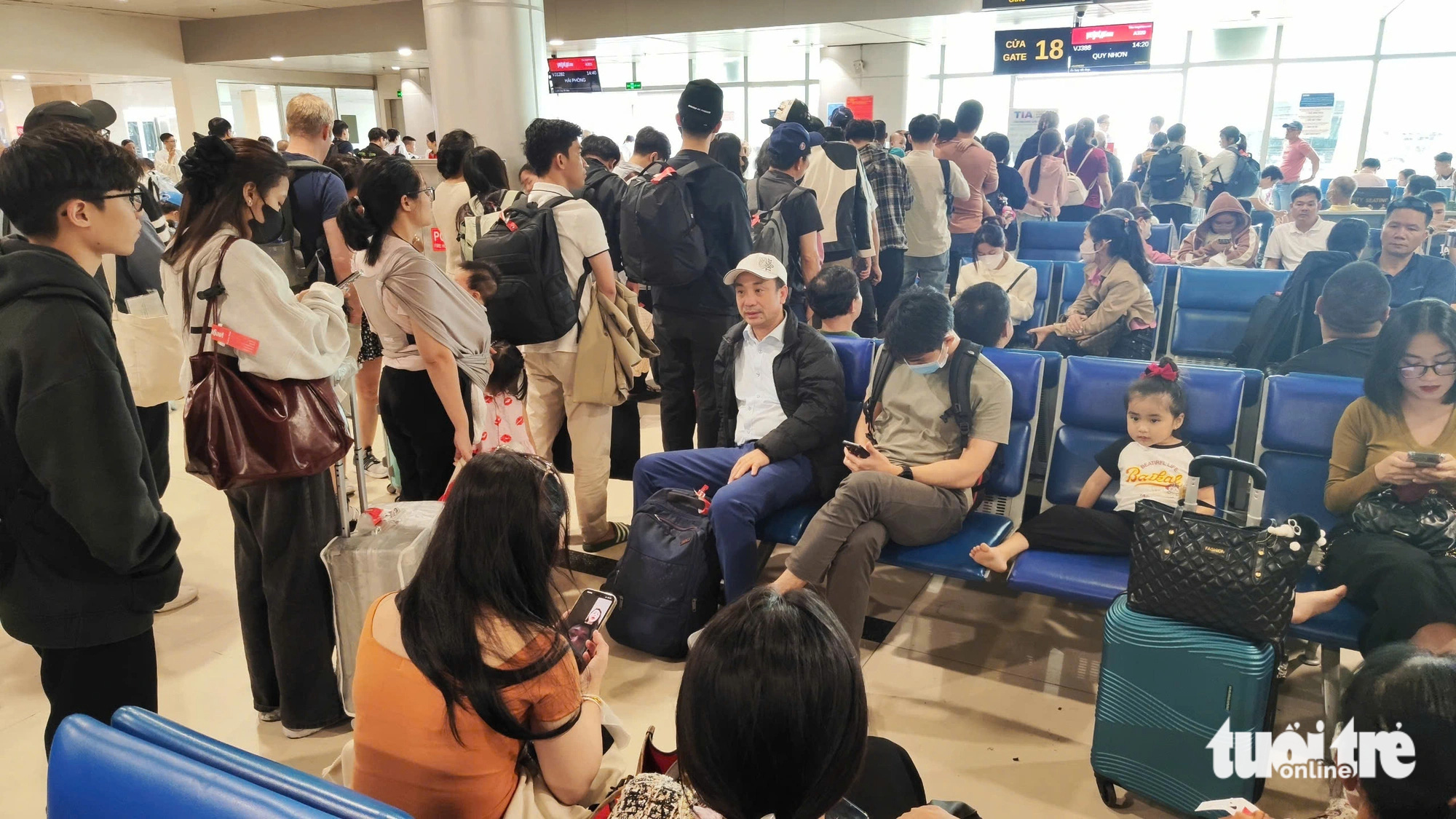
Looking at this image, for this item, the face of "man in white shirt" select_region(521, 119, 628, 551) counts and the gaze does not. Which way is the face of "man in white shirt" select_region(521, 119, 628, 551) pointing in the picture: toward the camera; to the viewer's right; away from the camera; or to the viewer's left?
to the viewer's right

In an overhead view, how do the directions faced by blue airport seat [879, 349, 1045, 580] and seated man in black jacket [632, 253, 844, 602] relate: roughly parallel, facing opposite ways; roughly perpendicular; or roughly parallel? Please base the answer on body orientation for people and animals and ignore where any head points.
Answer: roughly parallel

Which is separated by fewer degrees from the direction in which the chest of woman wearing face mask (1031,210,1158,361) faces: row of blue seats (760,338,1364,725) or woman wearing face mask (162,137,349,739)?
the woman wearing face mask

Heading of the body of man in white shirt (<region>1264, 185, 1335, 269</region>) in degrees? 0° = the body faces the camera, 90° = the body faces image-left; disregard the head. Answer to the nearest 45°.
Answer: approximately 0°

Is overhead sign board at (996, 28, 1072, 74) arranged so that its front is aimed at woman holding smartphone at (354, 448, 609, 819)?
yes

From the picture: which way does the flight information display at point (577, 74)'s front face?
toward the camera

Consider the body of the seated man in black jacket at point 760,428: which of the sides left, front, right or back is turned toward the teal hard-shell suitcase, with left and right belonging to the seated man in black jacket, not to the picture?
left

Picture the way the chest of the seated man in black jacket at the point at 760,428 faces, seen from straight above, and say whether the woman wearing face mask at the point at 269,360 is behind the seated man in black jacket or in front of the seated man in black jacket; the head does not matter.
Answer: in front

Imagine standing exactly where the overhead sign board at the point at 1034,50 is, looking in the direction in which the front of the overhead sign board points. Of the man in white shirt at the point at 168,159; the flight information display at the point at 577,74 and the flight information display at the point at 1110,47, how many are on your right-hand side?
2

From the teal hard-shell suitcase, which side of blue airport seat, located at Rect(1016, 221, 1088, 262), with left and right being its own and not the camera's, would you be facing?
front

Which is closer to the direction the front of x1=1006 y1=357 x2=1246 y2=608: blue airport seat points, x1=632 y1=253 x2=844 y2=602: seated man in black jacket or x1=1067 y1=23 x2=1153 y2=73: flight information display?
the seated man in black jacket

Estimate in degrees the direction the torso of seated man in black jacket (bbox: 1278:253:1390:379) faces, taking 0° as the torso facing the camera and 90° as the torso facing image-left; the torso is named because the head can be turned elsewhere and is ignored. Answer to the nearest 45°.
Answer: approximately 180°

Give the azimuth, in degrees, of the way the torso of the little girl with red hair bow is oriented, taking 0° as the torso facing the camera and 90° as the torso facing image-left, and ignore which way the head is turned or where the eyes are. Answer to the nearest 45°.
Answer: approximately 45°

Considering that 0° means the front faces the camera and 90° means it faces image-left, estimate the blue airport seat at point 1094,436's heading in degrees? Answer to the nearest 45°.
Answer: approximately 45°

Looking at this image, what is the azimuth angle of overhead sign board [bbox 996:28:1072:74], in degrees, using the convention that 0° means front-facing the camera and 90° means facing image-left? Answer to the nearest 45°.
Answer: approximately 0°

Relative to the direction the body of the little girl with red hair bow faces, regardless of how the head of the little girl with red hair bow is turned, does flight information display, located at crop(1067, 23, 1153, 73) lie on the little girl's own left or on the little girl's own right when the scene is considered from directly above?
on the little girl's own right
